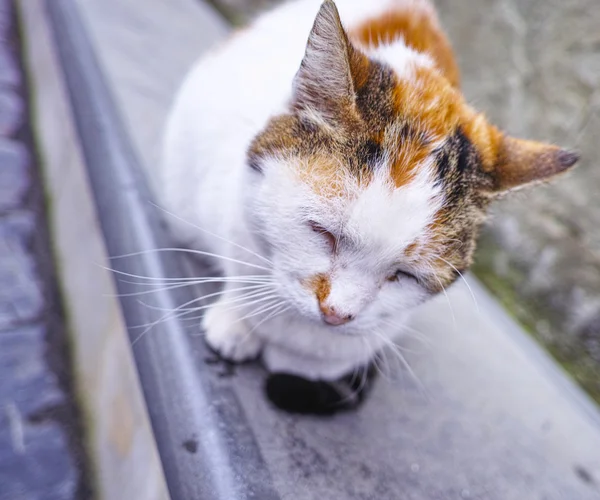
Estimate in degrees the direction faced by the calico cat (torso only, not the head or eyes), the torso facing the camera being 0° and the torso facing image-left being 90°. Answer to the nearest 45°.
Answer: approximately 0°
